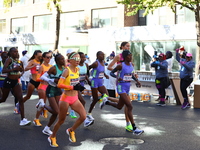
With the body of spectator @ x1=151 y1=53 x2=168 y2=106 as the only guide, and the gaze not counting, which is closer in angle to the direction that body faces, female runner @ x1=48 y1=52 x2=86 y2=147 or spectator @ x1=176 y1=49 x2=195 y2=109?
the female runner

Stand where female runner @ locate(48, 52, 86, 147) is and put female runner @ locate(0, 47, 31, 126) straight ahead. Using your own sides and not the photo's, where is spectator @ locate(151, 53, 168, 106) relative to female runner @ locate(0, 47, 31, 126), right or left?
right

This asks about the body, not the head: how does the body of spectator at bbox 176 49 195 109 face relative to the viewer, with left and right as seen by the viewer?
facing the viewer and to the left of the viewer

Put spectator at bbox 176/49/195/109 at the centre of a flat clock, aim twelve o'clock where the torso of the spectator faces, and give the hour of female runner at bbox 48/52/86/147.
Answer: The female runner is roughly at 11 o'clock from the spectator.

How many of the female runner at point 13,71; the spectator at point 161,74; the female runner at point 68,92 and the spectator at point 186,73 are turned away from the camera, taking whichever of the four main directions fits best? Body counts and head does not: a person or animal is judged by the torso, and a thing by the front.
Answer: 0

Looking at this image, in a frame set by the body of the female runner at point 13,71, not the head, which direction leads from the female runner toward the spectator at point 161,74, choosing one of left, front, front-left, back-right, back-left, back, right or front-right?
left

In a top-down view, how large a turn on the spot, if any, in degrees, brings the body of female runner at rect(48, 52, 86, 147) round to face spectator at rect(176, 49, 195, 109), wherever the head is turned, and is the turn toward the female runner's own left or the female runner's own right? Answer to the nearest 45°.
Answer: approximately 90° to the female runner's own left

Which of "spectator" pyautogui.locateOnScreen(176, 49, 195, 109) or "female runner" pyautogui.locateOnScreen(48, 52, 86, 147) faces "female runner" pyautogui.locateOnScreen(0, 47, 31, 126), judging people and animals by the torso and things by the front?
the spectator

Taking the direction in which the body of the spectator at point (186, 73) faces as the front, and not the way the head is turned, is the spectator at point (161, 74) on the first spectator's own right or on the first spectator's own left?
on the first spectator's own right

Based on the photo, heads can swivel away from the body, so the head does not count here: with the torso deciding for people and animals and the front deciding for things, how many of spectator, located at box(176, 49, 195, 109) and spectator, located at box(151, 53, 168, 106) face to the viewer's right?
0

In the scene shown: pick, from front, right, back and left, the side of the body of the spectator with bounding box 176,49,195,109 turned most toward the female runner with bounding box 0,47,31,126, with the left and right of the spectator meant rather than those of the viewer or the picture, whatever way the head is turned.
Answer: front
